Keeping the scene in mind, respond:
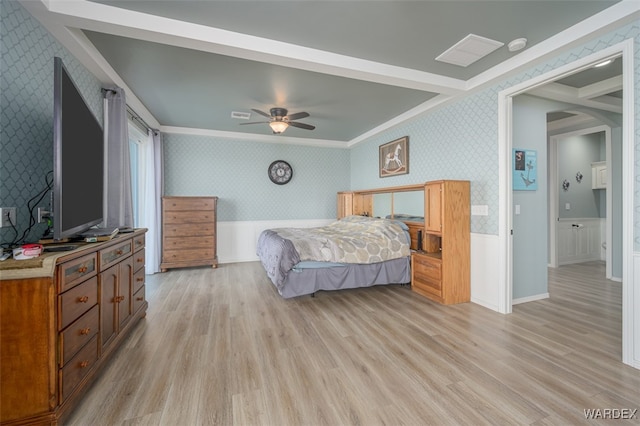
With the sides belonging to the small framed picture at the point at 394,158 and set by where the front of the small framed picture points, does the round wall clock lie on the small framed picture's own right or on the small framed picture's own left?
on the small framed picture's own right

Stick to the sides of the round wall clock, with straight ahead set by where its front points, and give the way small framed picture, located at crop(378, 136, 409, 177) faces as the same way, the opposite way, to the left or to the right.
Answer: to the right

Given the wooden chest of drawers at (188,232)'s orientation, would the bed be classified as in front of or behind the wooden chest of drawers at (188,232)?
in front

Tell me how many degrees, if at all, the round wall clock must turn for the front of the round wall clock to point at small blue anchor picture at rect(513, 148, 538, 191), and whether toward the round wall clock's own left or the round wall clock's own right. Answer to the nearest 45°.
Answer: approximately 45° to the round wall clock's own left

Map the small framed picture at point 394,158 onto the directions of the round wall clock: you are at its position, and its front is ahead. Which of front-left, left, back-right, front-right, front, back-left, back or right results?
front-left

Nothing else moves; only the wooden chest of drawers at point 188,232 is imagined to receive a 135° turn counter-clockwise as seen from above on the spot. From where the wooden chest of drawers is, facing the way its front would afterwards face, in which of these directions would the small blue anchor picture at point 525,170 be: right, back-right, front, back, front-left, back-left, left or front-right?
right

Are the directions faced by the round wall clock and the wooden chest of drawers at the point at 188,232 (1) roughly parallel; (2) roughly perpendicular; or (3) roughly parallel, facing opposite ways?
roughly parallel

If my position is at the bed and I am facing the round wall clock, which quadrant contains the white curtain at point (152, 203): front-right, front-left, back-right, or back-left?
front-left

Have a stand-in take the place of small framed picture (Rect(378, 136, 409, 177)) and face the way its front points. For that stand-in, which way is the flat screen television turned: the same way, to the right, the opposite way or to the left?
the opposite way

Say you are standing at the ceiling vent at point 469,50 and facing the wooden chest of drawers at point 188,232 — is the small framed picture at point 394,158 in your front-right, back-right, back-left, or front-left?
front-right

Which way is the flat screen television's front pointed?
to the viewer's right

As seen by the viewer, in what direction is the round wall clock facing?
toward the camera

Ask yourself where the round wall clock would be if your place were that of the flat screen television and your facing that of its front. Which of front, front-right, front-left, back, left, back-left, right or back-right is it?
front-left

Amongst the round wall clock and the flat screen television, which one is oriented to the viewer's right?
the flat screen television

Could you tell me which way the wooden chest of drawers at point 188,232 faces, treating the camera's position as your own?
facing the viewer
